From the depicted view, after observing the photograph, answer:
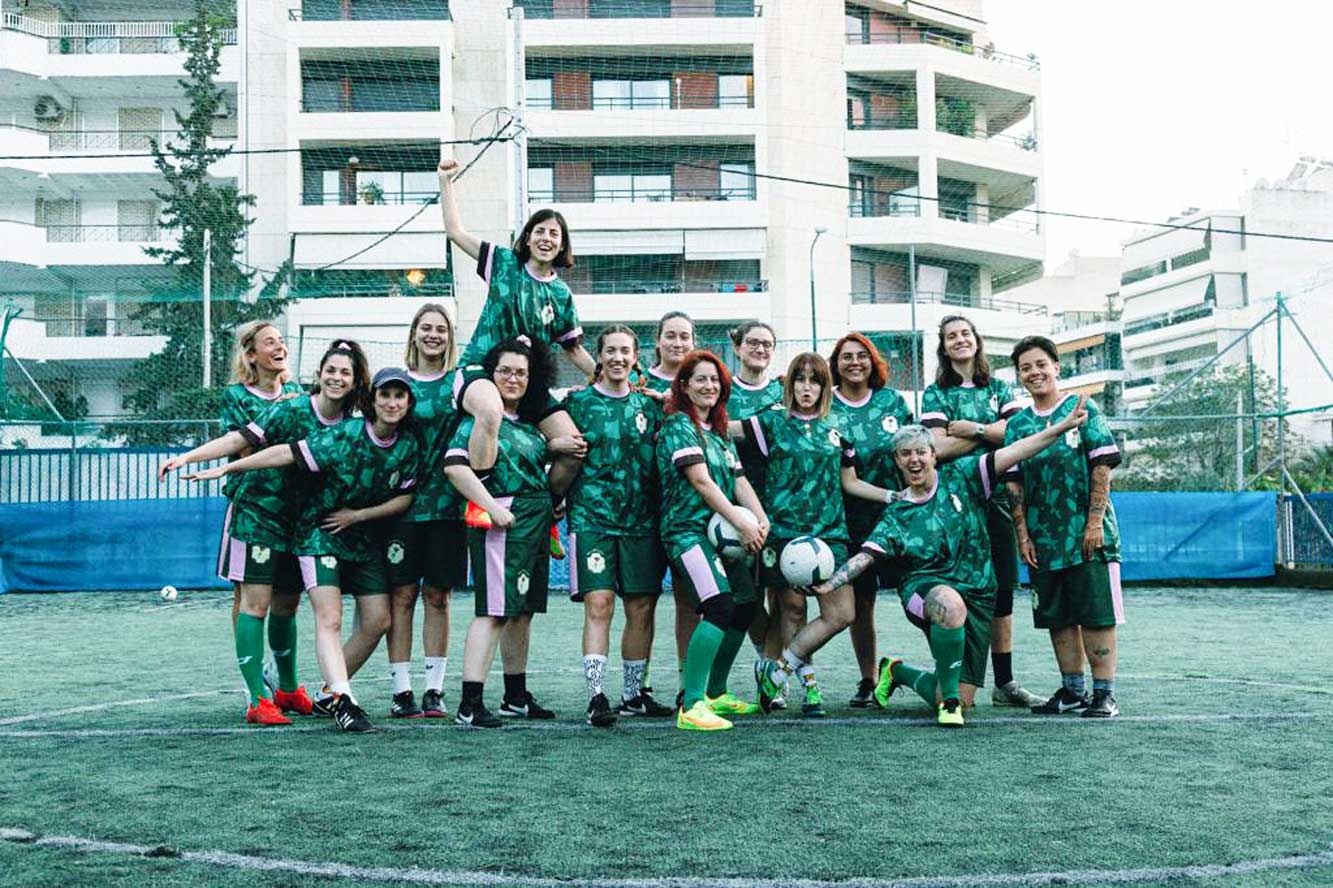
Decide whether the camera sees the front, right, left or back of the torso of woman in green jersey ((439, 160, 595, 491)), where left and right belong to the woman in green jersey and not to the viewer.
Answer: front

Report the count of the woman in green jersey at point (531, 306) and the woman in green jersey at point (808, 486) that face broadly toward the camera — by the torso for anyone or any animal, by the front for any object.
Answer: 2

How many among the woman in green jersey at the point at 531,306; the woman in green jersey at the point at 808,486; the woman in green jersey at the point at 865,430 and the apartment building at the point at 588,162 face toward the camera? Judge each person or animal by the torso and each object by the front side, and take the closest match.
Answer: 4

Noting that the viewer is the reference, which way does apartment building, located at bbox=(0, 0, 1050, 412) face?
facing the viewer

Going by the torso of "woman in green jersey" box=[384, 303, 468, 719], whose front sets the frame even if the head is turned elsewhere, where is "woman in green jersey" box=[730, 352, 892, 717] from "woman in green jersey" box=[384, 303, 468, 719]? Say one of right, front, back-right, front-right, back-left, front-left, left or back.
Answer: left

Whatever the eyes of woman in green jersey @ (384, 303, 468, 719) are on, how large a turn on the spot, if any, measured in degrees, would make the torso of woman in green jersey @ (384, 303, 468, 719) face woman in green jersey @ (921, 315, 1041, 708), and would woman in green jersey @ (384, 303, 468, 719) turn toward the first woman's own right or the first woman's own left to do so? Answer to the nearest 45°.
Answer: approximately 90° to the first woman's own left

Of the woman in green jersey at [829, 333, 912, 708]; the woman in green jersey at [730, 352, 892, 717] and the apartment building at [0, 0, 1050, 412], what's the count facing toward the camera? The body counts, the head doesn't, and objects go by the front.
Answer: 3

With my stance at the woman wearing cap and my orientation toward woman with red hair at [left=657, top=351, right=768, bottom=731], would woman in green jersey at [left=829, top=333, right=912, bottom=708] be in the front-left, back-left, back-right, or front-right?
front-left

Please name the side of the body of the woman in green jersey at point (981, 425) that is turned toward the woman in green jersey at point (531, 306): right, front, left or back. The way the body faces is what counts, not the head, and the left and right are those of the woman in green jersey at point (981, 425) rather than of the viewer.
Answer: right

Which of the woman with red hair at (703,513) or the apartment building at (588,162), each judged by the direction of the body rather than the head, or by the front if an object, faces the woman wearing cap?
the apartment building

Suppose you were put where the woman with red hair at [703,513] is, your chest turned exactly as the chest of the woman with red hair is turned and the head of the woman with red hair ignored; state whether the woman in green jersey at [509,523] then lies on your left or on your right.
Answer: on your right

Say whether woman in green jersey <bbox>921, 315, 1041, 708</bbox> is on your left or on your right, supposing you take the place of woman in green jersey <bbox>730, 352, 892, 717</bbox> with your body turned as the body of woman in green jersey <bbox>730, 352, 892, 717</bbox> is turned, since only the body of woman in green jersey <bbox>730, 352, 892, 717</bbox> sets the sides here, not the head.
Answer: on your left

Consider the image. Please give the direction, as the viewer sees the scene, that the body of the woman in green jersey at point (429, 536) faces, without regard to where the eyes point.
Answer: toward the camera

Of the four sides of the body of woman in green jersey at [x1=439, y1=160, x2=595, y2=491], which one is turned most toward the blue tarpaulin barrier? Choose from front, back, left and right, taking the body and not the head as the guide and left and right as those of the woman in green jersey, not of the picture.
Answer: back
